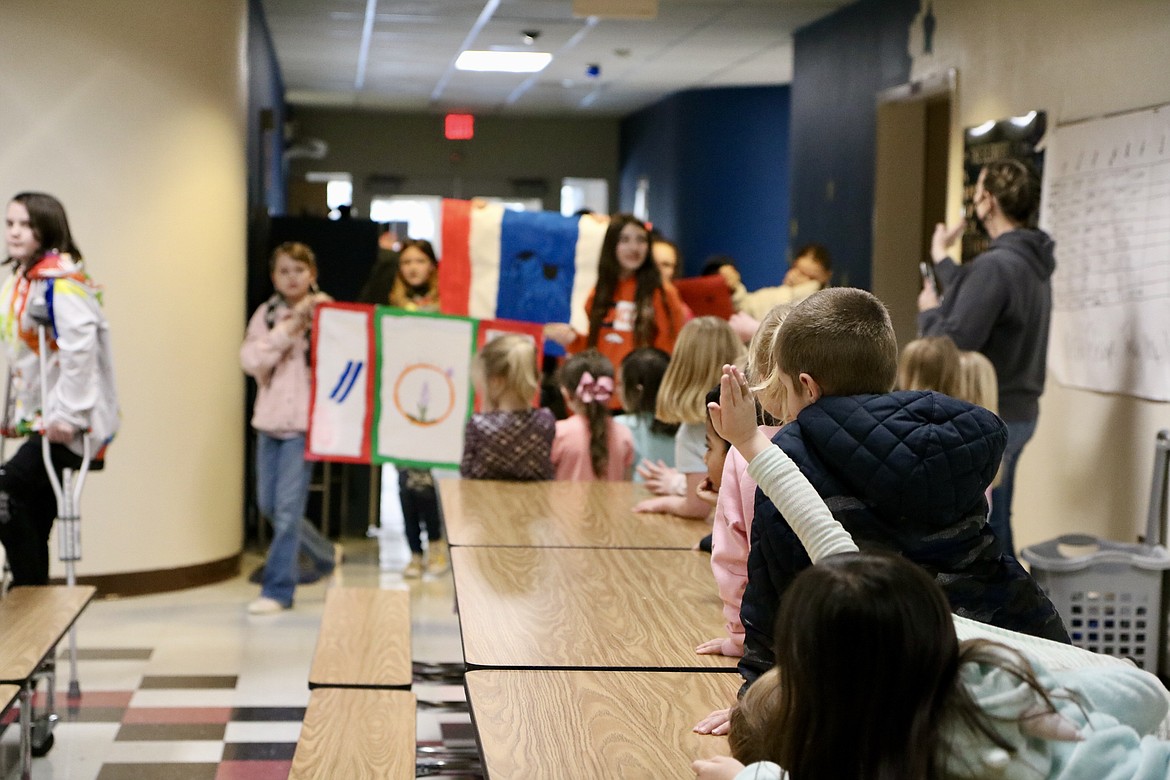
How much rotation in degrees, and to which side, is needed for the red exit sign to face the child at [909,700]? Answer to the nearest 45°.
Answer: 0° — it already faces them

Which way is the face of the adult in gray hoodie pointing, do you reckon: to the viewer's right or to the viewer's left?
to the viewer's left

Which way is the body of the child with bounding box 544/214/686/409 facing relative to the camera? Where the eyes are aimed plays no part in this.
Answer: toward the camera

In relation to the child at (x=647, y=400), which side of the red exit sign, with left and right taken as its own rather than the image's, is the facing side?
front

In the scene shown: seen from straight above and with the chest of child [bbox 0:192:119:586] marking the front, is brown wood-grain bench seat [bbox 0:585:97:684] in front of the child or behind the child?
in front

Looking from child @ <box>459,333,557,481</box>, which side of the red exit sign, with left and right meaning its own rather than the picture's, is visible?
front

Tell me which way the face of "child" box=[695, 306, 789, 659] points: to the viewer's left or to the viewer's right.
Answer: to the viewer's left

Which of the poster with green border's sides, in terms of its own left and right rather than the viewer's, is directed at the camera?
front

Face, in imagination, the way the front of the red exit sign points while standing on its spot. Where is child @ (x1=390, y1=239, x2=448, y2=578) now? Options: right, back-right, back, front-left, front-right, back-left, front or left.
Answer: front

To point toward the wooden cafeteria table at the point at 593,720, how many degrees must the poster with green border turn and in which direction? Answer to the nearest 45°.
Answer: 0° — it already faces it

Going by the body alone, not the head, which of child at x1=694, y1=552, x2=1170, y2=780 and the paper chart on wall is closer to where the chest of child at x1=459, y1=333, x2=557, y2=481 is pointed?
the paper chart on wall

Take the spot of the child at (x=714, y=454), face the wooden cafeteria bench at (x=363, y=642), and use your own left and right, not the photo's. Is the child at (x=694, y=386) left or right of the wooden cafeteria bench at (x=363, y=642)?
right

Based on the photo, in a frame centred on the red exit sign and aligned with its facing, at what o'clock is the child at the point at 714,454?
The child is roughly at 12 o'clock from the red exit sign.

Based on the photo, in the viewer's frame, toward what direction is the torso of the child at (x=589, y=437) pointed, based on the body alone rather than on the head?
away from the camera

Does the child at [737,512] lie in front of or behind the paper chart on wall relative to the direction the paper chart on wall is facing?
in front

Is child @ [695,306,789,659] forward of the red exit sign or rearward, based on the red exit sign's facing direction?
forward

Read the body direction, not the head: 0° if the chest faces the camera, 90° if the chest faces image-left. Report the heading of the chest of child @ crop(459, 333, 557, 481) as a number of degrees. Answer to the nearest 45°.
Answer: approximately 180°

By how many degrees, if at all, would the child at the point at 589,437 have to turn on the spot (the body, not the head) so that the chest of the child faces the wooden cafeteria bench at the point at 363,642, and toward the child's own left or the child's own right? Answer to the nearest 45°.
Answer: approximately 135° to the child's own left

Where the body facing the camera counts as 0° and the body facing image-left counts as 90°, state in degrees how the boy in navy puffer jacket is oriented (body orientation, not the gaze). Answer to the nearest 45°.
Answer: approximately 135°

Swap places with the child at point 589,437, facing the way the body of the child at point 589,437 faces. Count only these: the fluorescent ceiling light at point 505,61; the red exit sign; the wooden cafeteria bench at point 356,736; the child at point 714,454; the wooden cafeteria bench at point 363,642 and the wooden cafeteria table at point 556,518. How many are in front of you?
2
